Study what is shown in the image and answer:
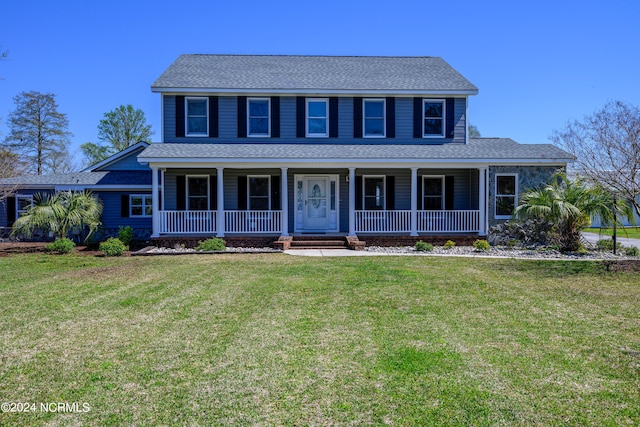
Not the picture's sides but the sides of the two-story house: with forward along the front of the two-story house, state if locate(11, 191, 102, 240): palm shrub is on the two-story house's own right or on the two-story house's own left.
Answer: on the two-story house's own right

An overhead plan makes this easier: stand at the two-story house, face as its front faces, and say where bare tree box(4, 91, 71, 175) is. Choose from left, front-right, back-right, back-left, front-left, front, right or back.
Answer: back-right

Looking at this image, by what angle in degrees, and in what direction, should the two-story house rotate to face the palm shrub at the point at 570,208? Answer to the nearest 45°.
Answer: approximately 45° to its left

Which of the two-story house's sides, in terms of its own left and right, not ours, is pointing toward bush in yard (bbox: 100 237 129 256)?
right

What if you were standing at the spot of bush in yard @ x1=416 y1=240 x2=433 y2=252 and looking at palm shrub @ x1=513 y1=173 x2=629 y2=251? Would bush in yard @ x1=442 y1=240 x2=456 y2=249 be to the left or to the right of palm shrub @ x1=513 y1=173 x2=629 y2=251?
left

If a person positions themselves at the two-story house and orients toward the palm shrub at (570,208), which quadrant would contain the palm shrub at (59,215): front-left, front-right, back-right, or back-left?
back-right

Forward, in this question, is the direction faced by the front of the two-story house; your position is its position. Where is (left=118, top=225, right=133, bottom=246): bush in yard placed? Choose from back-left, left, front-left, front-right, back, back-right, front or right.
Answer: right

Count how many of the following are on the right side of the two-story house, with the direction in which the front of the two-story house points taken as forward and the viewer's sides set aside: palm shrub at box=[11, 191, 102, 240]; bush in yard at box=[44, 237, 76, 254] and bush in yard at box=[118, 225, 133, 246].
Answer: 3

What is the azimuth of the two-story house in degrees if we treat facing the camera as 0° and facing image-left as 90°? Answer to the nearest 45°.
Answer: approximately 0°

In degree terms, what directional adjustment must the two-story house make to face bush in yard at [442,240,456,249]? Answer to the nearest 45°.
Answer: approximately 45° to its left

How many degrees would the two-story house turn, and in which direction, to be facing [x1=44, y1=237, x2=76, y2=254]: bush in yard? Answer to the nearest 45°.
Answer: approximately 90° to its right
